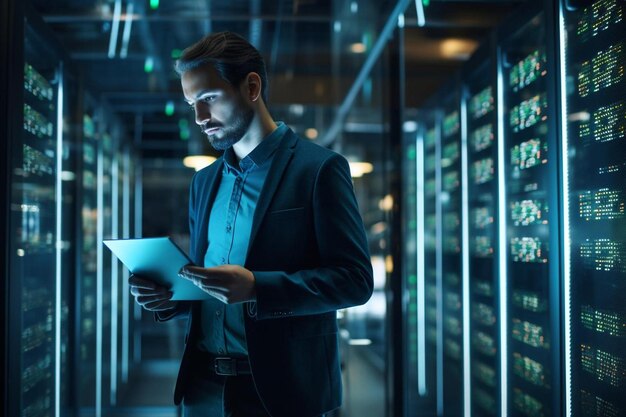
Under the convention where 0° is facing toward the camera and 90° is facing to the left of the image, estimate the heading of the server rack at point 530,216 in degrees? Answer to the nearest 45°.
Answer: approximately 45°

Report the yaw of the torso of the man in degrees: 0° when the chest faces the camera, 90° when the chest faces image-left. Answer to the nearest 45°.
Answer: approximately 45°

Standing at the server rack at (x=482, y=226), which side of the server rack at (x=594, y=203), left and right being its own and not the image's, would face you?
right

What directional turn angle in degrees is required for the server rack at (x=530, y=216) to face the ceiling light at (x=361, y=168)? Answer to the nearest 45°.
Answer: approximately 90° to its right
